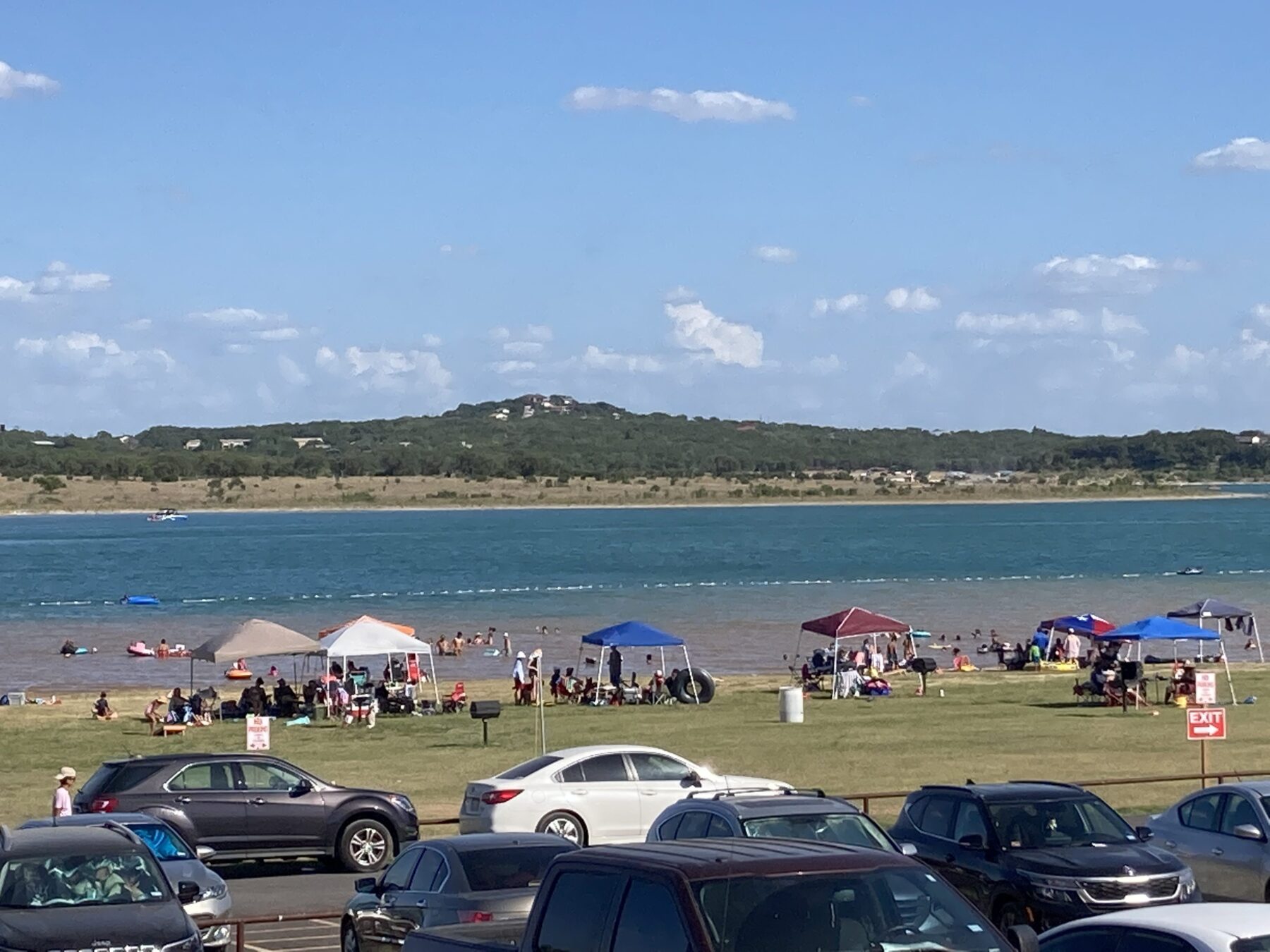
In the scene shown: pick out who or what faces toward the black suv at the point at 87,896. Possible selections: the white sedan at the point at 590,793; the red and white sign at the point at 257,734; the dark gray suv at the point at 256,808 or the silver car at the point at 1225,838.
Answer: the red and white sign

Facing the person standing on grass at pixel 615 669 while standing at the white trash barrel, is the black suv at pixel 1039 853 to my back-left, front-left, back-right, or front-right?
back-left

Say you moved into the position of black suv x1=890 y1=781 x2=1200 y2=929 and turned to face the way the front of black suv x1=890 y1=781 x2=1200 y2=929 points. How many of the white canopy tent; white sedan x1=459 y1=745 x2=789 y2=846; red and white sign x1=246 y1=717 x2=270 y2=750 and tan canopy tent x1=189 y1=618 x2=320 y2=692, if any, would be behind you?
4

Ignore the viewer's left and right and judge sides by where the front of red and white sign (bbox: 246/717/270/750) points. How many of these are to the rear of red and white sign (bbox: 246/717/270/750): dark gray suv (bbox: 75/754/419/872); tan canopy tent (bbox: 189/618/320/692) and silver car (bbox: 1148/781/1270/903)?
1

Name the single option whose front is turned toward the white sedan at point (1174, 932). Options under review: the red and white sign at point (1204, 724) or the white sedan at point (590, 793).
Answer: the red and white sign

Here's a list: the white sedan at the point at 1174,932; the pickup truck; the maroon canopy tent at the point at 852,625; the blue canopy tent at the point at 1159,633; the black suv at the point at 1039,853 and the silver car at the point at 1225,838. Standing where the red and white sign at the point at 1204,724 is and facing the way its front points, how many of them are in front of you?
4

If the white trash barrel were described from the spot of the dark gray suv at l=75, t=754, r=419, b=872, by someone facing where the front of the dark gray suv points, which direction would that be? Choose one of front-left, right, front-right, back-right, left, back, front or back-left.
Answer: front-left

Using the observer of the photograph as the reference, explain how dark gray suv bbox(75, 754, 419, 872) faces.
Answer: facing to the right of the viewer

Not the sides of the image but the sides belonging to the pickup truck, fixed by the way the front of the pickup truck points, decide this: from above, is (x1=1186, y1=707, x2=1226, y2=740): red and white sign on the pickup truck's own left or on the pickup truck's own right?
on the pickup truck's own left

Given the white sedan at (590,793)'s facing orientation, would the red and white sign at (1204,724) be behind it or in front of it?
in front

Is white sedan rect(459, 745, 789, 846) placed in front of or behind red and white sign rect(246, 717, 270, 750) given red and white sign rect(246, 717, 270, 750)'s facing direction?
in front

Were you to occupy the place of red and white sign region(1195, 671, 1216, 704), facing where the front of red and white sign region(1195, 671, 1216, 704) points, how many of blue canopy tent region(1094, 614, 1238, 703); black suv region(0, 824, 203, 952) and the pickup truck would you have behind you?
1

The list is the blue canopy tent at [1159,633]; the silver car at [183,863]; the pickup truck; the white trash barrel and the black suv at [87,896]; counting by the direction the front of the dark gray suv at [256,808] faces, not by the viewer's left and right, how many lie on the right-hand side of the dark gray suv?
3

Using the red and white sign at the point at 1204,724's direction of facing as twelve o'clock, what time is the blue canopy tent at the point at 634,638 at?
The blue canopy tent is roughly at 5 o'clock from the red and white sign.
